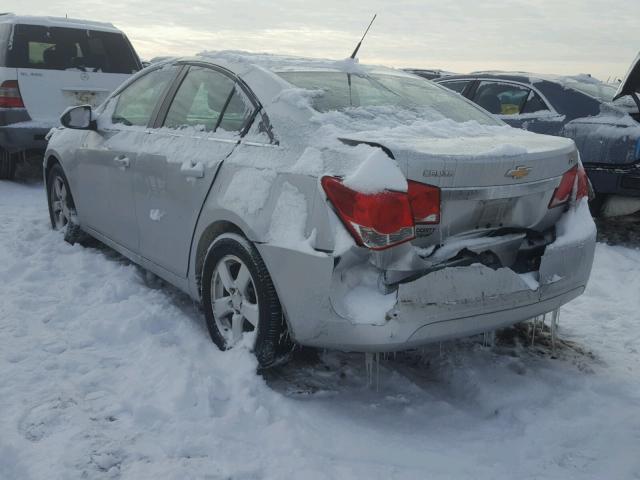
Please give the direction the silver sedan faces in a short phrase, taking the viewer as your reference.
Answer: facing away from the viewer and to the left of the viewer

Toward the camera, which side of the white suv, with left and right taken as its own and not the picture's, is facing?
back

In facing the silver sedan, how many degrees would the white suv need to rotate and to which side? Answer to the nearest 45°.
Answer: approximately 180°

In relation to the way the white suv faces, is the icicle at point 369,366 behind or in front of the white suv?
behind

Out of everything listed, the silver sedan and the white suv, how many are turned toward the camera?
0

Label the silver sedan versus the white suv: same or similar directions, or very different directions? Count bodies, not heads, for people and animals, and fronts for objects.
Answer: same or similar directions

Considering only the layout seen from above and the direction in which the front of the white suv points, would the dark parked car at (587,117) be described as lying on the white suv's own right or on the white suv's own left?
on the white suv's own right

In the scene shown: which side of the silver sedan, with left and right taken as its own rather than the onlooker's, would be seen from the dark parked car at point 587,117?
right
